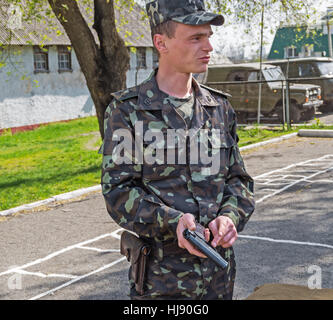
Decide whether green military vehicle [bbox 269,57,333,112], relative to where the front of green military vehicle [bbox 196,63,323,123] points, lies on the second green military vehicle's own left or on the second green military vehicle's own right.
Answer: on the second green military vehicle's own left

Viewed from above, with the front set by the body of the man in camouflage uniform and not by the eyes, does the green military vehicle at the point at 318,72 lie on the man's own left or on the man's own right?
on the man's own left

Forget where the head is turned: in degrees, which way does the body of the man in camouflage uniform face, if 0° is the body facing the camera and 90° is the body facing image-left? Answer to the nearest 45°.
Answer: approximately 315°

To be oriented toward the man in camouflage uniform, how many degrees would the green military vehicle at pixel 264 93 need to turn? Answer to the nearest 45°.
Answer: approximately 45° to its right

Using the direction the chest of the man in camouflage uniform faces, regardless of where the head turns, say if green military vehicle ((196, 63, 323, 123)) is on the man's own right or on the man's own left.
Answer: on the man's own left

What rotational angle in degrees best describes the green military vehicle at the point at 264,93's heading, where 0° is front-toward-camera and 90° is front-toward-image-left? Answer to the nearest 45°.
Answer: approximately 315°
